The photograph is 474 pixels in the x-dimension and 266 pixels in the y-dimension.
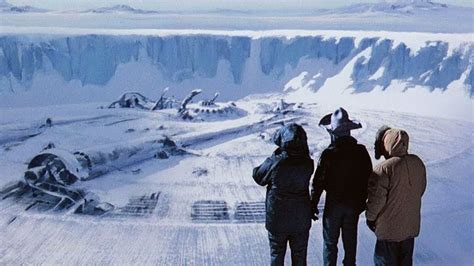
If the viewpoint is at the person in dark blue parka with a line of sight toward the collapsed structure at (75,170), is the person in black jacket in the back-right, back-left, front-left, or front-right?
back-right

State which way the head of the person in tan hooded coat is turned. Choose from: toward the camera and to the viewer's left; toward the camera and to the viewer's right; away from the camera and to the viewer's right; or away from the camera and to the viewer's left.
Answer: away from the camera and to the viewer's left

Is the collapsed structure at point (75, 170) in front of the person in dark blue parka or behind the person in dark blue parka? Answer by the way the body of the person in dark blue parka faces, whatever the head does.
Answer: in front

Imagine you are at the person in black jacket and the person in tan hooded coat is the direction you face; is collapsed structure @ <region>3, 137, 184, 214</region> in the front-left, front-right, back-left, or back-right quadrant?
back-left

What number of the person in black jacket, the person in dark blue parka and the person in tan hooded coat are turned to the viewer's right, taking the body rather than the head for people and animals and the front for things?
0

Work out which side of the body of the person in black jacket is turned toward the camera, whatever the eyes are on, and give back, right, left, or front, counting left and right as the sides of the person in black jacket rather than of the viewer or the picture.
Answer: back

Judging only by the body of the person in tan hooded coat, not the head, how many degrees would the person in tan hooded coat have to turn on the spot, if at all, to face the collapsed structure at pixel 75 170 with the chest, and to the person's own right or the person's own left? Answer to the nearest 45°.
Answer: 0° — they already face it

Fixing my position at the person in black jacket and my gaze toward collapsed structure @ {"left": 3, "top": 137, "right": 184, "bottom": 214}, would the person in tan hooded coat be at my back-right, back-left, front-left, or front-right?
back-right

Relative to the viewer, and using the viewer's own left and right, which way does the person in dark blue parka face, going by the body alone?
facing away from the viewer and to the left of the viewer

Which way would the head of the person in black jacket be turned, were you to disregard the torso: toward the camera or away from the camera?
away from the camera

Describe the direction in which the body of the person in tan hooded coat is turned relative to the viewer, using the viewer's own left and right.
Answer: facing away from the viewer and to the left of the viewer

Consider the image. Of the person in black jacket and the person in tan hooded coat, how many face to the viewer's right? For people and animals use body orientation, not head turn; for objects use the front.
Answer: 0

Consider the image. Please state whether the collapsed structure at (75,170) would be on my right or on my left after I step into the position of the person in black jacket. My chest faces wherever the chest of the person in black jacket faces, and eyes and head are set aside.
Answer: on my left

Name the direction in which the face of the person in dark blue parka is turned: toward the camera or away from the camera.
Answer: away from the camera
